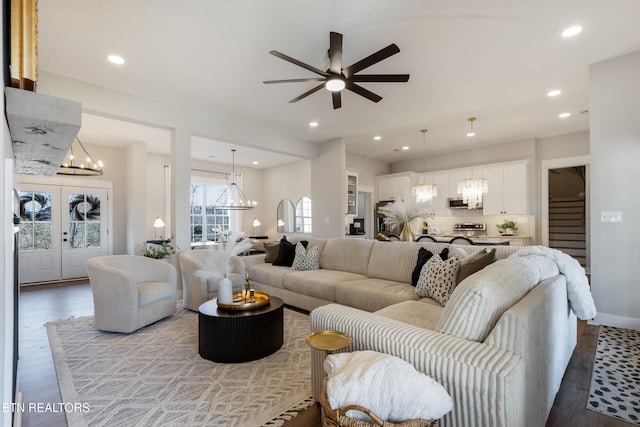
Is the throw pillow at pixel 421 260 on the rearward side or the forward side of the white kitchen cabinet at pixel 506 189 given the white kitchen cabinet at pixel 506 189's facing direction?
on the forward side

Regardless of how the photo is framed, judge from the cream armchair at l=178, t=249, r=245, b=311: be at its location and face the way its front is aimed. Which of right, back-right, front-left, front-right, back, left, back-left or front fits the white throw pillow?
front-left

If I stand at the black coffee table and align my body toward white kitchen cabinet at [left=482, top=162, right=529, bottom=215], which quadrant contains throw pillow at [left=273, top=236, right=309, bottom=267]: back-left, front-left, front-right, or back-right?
front-left

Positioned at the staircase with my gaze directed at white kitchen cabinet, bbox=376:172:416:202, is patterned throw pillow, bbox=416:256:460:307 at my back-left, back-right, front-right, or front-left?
front-left

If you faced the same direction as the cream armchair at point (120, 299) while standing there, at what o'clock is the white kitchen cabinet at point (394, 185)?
The white kitchen cabinet is roughly at 10 o'clock from the cream armchair.

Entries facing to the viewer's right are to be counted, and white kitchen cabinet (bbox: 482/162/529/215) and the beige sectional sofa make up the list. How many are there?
0

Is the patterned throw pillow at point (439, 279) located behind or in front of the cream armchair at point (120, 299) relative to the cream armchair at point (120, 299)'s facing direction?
in front

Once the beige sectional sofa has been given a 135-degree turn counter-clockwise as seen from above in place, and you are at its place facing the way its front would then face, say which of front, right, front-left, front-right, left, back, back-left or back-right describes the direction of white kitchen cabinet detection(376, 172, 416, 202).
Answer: left

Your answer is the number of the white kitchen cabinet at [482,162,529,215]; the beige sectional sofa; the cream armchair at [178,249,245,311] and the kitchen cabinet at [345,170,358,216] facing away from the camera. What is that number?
0

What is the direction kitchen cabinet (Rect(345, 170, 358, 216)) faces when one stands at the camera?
facing the viewer and to the right of the viewer

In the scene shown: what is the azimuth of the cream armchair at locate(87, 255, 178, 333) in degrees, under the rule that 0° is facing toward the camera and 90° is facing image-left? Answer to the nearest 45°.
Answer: approximately 315°

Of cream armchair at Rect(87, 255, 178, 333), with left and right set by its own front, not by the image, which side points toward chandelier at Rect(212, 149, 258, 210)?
left

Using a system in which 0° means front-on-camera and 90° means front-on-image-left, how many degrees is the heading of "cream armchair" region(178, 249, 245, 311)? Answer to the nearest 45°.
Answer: approximately 315°

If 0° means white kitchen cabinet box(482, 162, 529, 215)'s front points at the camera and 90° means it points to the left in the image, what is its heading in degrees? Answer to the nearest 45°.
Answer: approximately 45°

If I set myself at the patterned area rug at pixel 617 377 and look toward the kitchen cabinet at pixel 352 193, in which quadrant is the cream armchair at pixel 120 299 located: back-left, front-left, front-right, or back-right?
front-left
